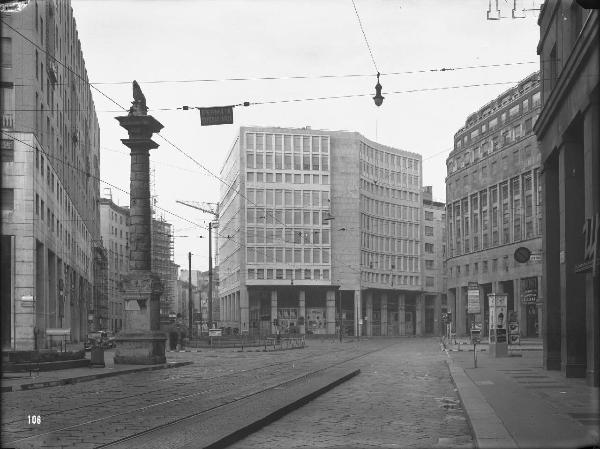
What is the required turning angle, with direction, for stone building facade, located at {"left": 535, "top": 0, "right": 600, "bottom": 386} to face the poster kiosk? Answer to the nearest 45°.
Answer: approximately 90° to its right

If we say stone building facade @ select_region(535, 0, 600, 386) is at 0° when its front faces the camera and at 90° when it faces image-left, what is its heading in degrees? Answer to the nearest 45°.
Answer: approximately 90°

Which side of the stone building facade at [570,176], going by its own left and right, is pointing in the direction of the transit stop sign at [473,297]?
right

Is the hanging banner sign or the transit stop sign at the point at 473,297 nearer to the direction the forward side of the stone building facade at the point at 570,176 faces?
the hanging banner sign

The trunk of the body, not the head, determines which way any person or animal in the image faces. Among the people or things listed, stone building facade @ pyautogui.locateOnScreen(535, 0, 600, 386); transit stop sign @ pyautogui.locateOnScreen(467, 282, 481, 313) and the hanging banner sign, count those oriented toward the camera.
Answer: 2

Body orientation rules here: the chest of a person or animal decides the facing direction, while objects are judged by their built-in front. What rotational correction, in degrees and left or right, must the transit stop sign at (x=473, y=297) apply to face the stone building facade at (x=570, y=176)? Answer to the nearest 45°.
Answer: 0° — it already faces it

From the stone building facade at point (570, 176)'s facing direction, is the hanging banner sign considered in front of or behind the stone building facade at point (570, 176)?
in front
